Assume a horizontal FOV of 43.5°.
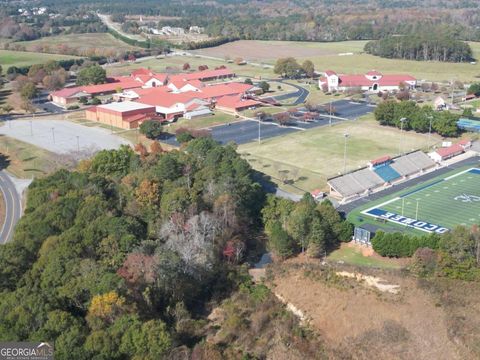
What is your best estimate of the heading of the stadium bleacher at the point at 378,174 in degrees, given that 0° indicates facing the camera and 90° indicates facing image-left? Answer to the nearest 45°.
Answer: approximately 315°

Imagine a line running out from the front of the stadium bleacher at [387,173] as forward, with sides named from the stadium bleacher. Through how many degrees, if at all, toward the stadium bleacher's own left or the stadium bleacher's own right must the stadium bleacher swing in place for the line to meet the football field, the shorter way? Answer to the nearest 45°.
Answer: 0° — it already faces it
